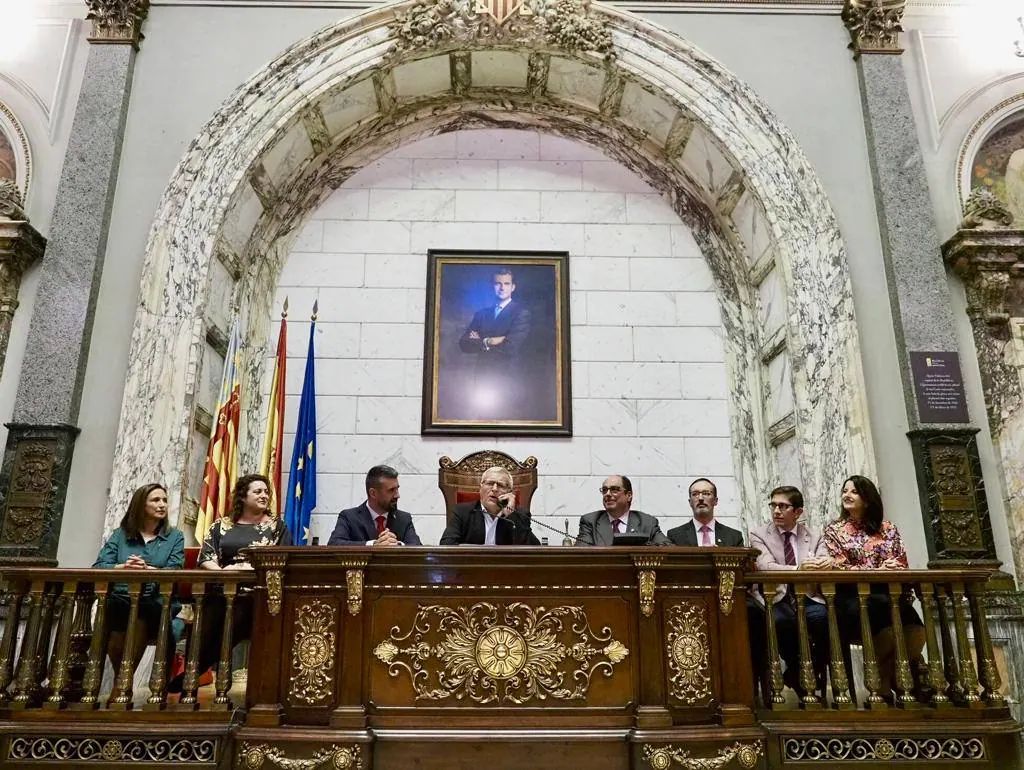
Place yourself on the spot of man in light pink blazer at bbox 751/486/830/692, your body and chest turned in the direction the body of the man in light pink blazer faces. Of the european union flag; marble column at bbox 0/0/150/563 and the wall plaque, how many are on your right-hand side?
2

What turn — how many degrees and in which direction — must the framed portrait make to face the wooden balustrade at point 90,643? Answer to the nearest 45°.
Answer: approximately 45° to its right

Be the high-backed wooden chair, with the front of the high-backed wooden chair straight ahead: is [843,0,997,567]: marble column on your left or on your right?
on your left

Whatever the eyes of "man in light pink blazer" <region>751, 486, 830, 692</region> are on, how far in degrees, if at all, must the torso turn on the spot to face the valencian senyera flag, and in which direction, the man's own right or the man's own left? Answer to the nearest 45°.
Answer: approximately 90° to the man's own right

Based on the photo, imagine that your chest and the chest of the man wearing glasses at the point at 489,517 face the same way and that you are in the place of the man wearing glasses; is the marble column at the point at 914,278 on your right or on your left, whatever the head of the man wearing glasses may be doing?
on your left

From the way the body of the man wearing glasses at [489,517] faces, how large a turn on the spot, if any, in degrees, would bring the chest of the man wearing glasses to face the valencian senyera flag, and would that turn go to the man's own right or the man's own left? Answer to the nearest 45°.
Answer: approximately 135° to the man's own right

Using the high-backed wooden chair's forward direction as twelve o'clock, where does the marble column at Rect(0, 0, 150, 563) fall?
The marble column is roughly at 3 o'clock from the high-backed wooden chair.

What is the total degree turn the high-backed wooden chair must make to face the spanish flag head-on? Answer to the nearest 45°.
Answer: approximately 90° to its right
